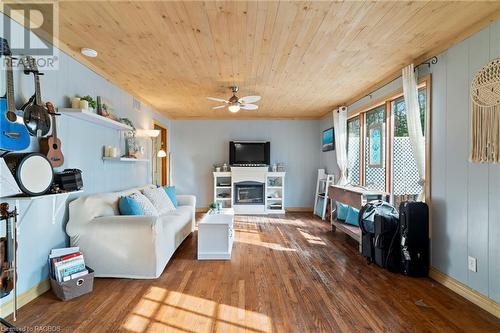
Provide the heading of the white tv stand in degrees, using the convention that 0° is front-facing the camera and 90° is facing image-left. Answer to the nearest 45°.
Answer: approximately 0°

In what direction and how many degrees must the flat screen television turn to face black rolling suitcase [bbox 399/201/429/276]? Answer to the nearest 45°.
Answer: approximately 45° to its left

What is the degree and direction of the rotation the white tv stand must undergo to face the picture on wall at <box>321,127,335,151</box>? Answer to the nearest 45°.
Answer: approximately 90° to its left

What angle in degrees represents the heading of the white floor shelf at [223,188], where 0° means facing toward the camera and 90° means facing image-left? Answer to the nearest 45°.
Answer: approximately 0°

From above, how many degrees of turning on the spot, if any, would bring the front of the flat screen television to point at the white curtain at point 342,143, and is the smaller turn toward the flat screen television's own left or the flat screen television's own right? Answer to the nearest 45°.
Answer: approximately 45° to the flat screen television's own left

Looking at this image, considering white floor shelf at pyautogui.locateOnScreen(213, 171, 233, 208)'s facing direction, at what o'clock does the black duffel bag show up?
The black duffel bag is roughly at 11 o'clock from the white floor shelf.

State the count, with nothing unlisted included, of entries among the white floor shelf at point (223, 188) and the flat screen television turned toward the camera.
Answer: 2

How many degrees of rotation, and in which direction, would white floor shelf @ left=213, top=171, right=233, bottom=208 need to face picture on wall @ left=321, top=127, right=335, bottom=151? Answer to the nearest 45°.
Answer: approximately 90° to its left

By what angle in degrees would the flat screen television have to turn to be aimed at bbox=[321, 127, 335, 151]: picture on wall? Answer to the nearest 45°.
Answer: approximately 90° to its left
